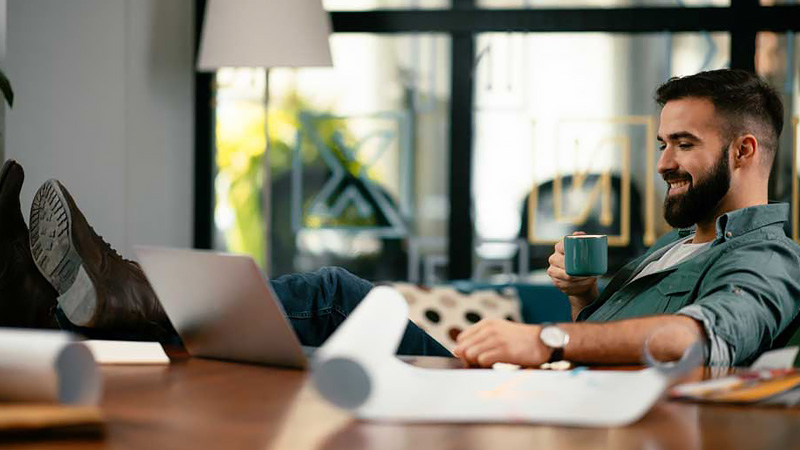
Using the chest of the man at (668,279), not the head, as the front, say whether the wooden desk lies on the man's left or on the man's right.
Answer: on the man's left

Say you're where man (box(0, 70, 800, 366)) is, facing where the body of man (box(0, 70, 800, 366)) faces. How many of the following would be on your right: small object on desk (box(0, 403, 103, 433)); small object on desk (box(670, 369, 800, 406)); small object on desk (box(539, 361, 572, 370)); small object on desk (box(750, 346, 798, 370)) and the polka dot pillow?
1

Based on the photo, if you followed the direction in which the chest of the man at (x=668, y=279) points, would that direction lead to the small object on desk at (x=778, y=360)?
no

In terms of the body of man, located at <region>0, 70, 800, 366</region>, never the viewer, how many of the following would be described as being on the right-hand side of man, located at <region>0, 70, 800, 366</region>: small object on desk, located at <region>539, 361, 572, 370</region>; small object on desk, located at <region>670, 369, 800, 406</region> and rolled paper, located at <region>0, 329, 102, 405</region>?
0

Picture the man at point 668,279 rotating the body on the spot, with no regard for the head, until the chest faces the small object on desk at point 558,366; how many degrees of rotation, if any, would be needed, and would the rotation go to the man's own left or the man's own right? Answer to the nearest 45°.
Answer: approximately 45° to the man's own left

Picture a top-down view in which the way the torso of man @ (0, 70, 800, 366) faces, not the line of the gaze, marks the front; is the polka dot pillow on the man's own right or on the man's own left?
on the man's own right

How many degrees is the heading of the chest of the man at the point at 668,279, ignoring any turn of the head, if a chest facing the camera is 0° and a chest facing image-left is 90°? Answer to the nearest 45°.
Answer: approximately 90°

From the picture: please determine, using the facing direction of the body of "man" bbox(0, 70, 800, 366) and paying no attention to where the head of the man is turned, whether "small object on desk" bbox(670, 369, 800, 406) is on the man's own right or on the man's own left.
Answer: on the man's own left

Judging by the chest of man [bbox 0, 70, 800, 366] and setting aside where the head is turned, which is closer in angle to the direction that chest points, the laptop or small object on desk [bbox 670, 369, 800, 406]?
the laptop

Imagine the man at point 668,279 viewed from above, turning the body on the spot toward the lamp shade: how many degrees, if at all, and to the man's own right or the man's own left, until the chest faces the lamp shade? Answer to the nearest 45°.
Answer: approximately 45° to the man's own right

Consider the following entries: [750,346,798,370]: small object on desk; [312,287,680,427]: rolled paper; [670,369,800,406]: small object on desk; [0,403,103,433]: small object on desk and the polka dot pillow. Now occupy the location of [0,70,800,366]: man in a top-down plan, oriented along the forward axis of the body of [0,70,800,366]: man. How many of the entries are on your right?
1
